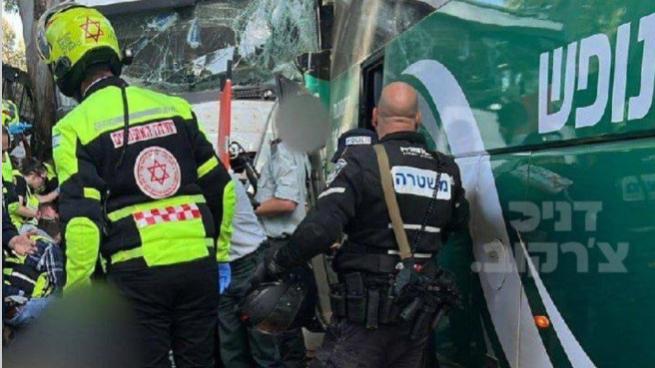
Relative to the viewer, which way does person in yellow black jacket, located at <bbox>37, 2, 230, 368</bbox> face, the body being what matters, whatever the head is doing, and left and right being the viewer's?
facing away from the viewer and to the left of the viewer

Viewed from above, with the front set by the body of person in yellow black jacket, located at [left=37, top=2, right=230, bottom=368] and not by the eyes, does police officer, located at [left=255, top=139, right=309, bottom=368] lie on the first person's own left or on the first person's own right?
on the first person's own right

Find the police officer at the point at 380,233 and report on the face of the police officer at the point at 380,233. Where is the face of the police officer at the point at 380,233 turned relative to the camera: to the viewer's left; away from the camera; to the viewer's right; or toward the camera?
away from the camera

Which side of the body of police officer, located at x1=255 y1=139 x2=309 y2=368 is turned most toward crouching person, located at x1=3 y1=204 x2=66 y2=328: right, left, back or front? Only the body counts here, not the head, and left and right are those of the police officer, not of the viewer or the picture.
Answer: front
